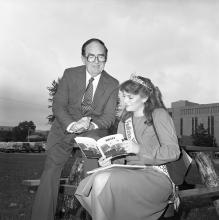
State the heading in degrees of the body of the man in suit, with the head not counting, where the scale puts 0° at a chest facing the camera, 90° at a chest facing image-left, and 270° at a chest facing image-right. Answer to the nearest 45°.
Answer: approximately 0°

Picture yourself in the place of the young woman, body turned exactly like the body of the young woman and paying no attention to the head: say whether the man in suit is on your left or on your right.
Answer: on your right

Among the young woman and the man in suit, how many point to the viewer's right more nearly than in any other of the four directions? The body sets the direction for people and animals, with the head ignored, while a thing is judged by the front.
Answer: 0

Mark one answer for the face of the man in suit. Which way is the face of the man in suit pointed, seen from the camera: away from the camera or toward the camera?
toward the camera

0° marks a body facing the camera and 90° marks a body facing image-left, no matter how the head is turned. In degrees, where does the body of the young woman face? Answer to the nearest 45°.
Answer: approximately 45°

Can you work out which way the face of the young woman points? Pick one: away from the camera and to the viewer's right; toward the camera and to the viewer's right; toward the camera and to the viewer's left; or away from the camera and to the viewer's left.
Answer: toward the camera and to the viewer's left

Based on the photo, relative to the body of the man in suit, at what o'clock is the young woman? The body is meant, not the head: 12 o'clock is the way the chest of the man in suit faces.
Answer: The young woman is roughly at 11 o'clock from the man in suit.
